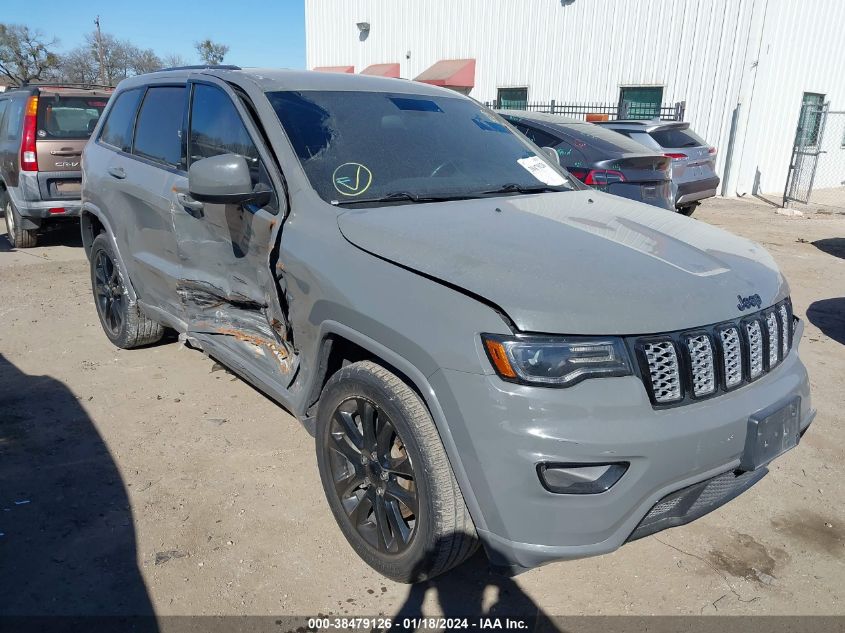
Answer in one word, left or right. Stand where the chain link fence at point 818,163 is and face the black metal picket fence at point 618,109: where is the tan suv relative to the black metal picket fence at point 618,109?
left

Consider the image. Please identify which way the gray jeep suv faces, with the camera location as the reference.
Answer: facing the viewer and to the right of the viewer

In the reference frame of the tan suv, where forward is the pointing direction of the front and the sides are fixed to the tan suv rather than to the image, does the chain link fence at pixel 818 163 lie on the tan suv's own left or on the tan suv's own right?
on the tan suv's own right

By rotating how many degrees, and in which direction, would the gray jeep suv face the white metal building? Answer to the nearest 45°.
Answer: approximately 135° to its left

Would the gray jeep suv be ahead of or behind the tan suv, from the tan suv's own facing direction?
behind

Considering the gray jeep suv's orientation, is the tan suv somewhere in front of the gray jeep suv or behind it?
behind

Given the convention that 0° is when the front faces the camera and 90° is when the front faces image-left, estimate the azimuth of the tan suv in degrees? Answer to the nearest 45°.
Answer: approximately 135°
